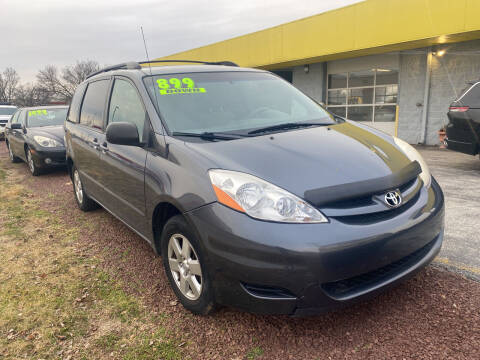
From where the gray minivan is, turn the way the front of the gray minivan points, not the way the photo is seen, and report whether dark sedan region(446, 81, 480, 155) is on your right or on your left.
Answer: on your left

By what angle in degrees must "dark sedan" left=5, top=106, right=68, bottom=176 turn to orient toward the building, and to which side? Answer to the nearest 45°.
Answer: approximately 45° to its left

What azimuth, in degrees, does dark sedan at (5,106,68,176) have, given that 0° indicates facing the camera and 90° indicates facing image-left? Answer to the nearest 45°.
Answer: approximately 315°

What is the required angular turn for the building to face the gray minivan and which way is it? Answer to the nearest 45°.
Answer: approximately 45° to its left

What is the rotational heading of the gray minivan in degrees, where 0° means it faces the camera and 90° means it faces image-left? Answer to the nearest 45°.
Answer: approximately 315°

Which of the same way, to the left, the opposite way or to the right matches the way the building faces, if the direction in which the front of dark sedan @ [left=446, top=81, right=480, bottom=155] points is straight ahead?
the opposite way

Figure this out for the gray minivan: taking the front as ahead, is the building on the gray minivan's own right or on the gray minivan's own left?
on the gray minivan's own left

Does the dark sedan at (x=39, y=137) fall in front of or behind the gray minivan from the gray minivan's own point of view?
behind

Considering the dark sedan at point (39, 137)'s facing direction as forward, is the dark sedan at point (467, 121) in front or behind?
in front

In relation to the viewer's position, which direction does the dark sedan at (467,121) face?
facing away from the viewer and to the right of the viewer
